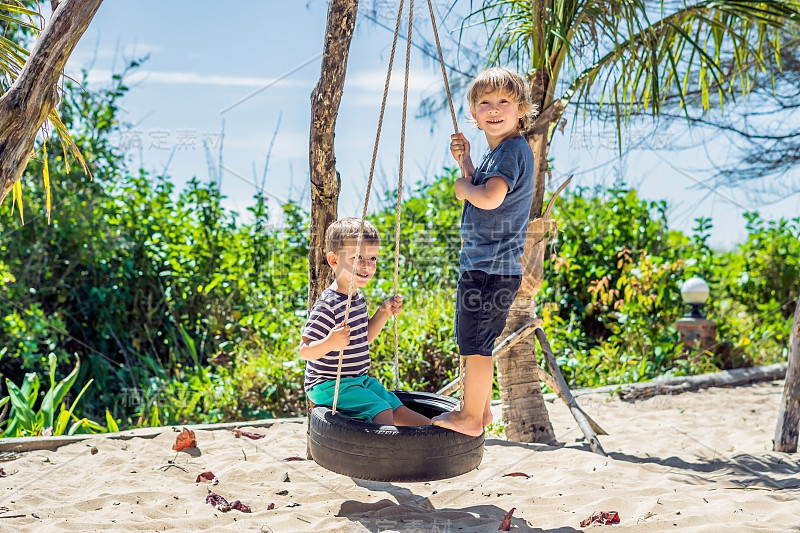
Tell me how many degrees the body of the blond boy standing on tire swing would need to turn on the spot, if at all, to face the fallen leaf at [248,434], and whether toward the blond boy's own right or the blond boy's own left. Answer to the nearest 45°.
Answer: approximately 45° to the blond boy's own right

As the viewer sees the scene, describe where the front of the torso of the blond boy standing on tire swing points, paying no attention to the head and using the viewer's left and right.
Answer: facing to the left of the viewer

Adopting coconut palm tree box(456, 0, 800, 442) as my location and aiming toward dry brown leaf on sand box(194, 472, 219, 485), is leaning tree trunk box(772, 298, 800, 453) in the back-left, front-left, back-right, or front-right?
back-left

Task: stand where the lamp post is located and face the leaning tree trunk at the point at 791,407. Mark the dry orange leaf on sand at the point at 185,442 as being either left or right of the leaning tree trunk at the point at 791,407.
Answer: right

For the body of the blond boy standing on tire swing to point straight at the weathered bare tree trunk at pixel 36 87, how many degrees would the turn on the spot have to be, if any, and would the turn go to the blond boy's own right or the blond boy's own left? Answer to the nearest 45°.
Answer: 0° — they already face it
